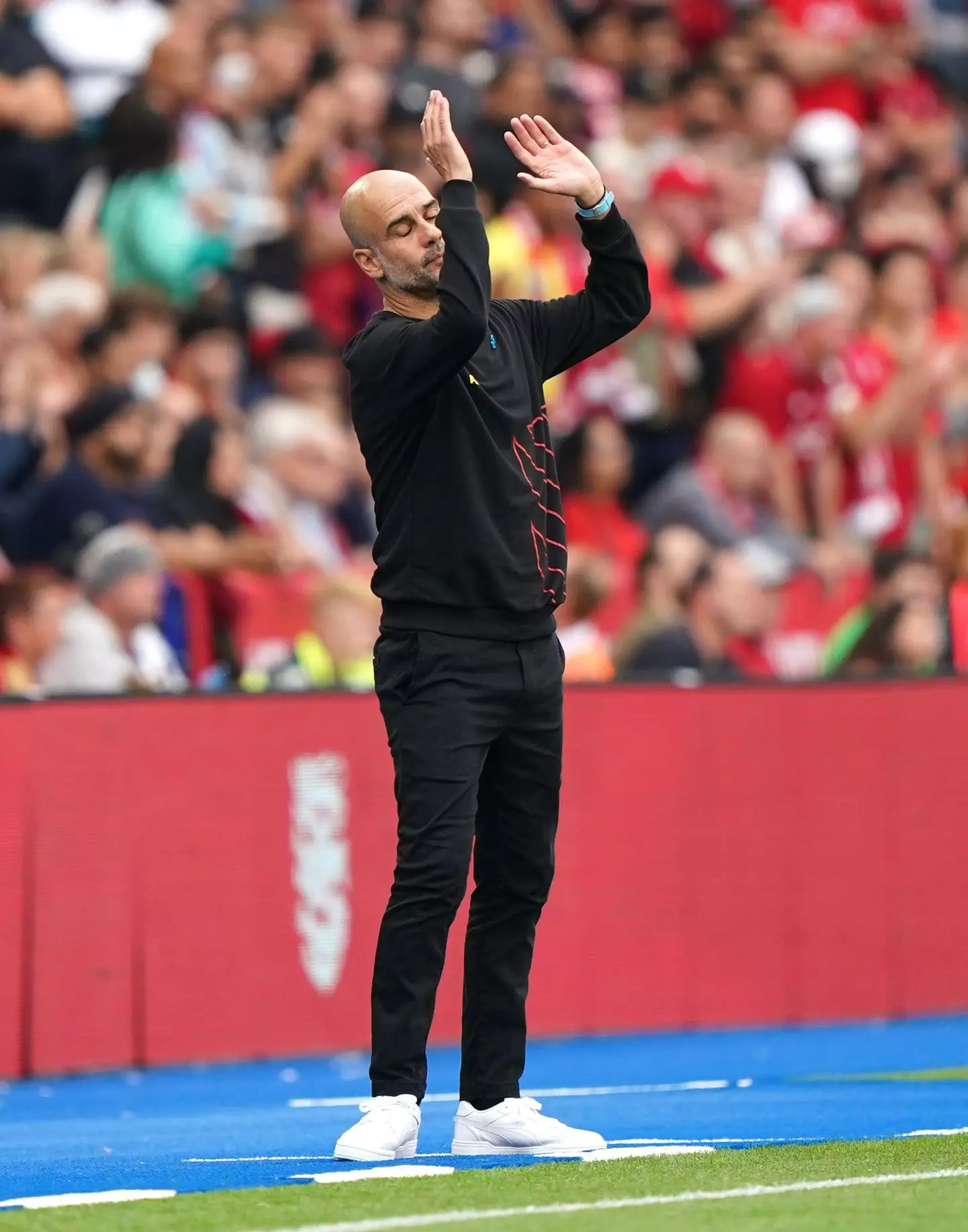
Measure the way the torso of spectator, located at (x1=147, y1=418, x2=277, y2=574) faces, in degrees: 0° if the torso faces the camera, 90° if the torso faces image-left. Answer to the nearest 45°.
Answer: approximately 315°

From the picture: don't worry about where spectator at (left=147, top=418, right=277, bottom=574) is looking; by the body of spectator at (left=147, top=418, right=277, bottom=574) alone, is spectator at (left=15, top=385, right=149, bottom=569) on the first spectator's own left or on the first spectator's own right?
on the first spectator's own right

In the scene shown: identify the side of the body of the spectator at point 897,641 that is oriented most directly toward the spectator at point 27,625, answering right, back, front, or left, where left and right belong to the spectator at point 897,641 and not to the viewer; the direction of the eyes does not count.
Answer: right

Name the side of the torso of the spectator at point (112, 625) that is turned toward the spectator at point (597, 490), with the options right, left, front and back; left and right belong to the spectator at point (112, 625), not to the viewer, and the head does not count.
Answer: left

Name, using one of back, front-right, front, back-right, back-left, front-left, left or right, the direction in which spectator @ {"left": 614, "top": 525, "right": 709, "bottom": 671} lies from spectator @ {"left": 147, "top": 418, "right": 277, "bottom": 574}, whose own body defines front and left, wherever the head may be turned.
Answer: front-left

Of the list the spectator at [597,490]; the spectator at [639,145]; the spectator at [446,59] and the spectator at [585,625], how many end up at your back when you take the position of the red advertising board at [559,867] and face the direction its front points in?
4

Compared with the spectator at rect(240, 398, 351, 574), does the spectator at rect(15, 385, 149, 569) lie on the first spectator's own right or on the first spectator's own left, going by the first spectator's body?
on the first spectator's own right
